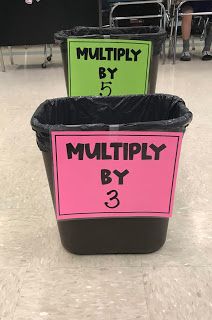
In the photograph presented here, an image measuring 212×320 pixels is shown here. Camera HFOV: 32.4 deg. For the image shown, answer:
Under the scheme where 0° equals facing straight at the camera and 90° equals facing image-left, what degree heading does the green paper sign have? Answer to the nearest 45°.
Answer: approximately 0°

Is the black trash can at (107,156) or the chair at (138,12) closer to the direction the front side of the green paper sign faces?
the black trash can

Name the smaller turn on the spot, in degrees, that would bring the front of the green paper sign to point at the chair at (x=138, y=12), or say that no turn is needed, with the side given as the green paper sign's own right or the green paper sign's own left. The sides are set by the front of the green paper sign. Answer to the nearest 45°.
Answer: approximately 180°

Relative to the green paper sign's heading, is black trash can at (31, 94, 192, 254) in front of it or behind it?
in front
